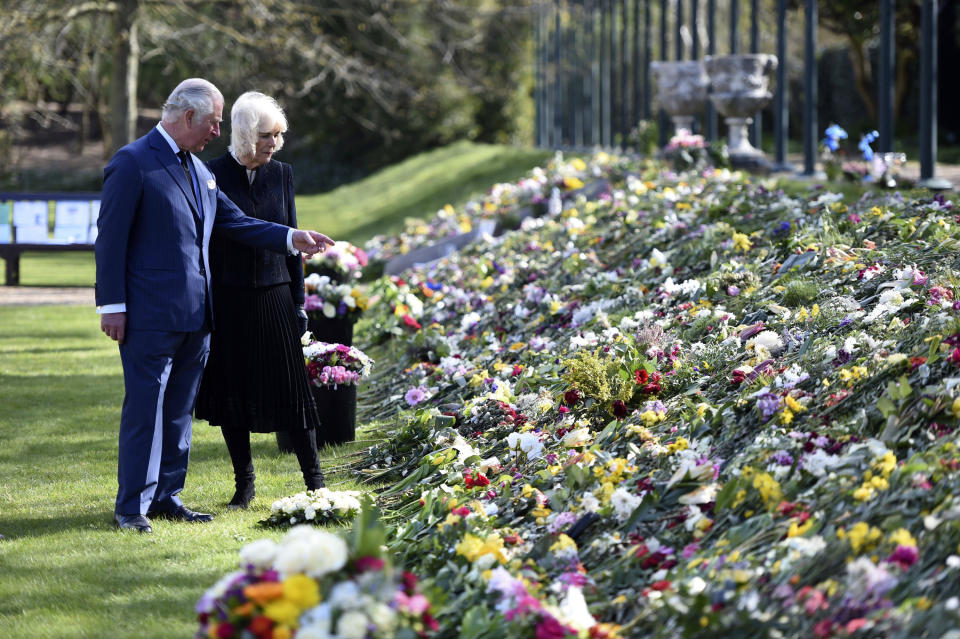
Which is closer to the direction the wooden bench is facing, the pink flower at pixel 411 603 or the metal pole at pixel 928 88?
the pink flower

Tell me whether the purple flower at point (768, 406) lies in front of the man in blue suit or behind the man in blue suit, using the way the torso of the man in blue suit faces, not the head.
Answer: in front

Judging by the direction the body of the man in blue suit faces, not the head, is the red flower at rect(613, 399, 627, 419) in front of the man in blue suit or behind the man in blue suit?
in front

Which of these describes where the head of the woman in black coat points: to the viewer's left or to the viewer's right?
to the viewer's right

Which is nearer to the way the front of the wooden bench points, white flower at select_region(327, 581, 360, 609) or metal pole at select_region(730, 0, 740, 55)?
the white flower

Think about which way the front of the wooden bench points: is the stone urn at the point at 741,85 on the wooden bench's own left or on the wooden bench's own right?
on the wooden bench's own left

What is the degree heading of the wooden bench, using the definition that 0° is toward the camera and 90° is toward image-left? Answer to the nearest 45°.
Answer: approximately 0°

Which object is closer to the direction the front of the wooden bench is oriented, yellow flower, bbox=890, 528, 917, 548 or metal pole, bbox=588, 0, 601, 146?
the yellow flower

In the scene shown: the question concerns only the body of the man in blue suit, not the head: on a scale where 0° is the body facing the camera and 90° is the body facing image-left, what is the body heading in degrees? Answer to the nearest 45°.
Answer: approximately 315°

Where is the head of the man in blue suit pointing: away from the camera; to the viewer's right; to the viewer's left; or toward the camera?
to the viewer's right
